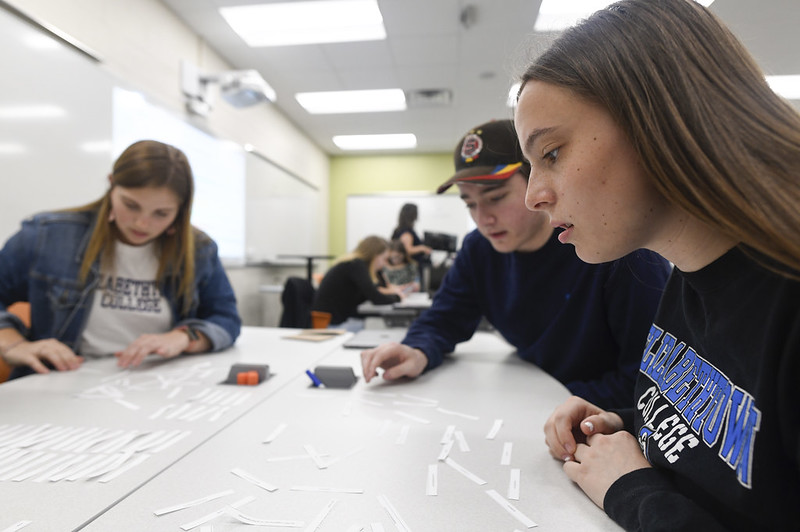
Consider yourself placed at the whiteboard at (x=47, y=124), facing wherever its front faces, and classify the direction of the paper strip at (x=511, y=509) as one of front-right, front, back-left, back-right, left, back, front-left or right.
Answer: front-right

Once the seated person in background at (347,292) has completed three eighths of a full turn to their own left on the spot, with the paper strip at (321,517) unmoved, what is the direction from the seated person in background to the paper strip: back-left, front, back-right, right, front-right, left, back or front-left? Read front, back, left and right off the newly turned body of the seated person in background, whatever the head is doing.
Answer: back-left

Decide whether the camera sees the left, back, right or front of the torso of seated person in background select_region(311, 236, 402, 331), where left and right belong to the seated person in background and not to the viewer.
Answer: right

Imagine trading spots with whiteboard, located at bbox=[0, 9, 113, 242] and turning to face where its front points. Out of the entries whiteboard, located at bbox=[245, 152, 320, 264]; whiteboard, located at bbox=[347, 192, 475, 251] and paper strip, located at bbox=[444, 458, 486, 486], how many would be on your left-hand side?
2

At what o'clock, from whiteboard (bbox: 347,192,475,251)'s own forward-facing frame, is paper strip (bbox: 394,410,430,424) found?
The paper strip is roughly at 12 o'clock from the whiteboard.

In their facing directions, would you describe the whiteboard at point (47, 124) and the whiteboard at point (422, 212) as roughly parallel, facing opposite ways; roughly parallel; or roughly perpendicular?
roughly perpendicular

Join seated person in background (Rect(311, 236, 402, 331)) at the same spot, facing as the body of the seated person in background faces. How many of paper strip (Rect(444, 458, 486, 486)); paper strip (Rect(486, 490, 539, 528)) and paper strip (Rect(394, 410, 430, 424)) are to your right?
3

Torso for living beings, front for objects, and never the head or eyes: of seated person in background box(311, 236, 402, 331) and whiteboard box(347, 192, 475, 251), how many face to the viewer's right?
1

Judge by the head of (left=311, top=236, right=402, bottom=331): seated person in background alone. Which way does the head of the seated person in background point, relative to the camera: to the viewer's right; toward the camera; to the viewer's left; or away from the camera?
to the viewer's right

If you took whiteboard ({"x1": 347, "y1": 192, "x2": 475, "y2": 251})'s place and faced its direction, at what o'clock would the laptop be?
The laptop is roughly at 12 o'clock from the whiteboard.

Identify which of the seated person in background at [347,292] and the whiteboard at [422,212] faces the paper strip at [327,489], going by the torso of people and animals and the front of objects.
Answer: the whiteboard

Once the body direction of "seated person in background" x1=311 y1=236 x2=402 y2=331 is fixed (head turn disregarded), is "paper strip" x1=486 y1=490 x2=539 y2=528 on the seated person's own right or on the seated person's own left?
on the seated person's own right

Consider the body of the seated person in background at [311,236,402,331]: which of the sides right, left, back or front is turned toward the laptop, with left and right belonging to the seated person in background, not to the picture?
right

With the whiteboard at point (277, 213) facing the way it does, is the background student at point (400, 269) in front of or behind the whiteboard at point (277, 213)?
in front

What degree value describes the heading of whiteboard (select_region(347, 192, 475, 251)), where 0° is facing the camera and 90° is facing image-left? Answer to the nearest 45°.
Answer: approximately 0°

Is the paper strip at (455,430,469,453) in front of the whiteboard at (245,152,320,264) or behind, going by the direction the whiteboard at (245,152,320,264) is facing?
in front
